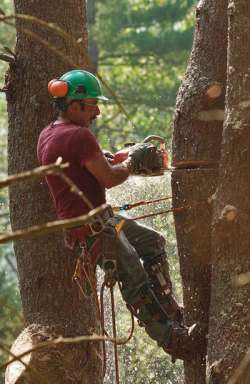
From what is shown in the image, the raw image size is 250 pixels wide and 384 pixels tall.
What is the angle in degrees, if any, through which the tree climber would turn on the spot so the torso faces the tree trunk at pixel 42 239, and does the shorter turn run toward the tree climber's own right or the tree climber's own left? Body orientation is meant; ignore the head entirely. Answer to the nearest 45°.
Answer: approximately 135° to the tree climber's own left

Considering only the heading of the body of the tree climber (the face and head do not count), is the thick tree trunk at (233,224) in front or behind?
in front

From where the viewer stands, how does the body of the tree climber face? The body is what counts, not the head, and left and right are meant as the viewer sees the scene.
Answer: facing to the right of the viewer

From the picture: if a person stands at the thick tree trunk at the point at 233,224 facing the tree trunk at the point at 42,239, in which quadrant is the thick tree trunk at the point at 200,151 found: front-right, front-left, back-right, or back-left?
front-right

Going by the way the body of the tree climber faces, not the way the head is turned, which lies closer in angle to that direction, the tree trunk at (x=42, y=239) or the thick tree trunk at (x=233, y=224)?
the thick tree trunk
